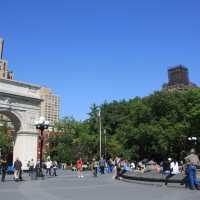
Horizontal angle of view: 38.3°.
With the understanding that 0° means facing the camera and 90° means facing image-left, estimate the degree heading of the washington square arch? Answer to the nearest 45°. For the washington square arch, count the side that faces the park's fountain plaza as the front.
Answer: approximately 315°

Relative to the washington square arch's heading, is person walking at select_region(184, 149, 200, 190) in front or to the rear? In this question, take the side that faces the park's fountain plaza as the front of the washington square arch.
in front
